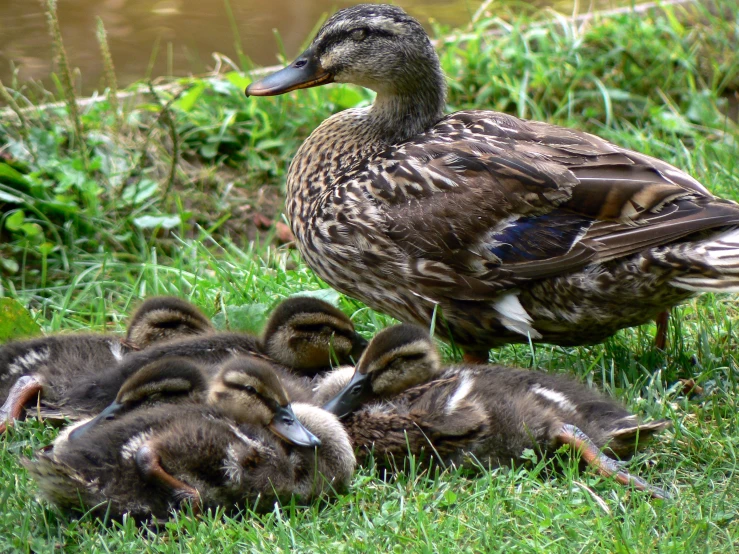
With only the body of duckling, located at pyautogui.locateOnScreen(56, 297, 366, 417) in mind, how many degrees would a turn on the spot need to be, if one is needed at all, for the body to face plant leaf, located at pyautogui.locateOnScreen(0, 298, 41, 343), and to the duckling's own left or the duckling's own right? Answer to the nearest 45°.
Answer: approximately 135° to the duckling's own left

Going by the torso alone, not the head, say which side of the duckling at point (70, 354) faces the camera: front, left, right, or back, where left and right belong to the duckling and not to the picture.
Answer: right

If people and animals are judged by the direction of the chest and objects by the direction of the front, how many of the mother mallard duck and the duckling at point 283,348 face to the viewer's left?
1

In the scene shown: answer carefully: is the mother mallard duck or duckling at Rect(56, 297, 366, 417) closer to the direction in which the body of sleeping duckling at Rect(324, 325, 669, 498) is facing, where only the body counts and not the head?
the duckling

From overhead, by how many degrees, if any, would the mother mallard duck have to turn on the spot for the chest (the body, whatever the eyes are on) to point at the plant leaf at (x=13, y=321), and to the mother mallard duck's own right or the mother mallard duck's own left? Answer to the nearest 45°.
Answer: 0° — it already faces it

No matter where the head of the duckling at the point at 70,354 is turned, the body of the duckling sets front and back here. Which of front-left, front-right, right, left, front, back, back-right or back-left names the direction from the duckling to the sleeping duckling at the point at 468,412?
front-right

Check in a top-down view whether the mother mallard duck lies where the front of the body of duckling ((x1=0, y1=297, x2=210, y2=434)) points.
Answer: yes

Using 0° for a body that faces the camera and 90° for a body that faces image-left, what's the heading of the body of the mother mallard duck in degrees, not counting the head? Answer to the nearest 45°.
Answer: approximately 90°

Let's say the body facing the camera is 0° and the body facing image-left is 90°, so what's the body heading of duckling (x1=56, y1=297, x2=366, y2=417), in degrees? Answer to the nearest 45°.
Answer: approximately 270°

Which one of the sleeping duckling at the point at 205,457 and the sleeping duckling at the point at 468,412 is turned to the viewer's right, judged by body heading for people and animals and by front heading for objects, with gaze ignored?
the sleeping duckling at the point at 205,457

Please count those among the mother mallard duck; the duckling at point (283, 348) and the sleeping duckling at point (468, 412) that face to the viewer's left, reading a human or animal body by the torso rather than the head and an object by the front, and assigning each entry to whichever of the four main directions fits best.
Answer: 2

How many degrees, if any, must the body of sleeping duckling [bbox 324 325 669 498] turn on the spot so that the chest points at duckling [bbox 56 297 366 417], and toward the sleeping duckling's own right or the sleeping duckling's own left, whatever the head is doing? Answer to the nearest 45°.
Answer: approximately 45° to the sleeping duckling's own right

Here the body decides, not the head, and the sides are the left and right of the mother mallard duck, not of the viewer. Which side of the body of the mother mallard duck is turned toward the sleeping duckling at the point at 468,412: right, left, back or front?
left

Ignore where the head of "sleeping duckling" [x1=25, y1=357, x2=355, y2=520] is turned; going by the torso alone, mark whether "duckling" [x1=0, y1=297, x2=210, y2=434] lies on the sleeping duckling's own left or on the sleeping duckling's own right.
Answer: on the sleeping duckling's own left

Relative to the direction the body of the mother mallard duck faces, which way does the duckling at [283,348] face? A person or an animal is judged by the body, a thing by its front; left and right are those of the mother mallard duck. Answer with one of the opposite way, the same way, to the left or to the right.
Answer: the opposite way

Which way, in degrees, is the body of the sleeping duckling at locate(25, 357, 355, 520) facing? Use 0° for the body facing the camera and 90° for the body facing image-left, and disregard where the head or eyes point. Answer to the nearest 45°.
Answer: approximately 270°

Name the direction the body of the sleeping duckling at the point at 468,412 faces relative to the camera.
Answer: to the viewer's left

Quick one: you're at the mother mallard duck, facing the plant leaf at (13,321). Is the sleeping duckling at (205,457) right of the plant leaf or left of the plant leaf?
left
